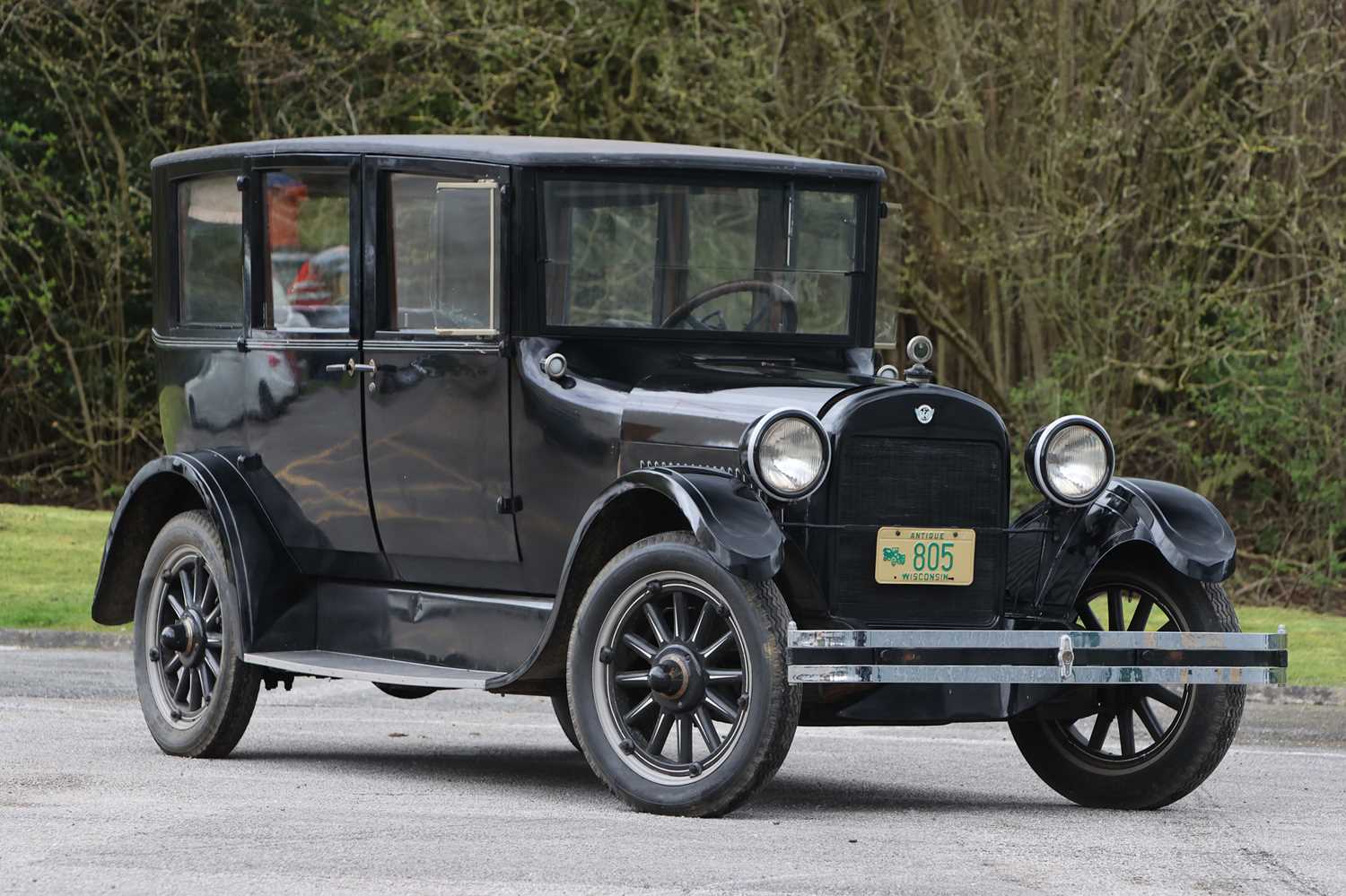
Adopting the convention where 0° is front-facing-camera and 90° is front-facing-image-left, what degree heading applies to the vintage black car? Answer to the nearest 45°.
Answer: approximately 315°
